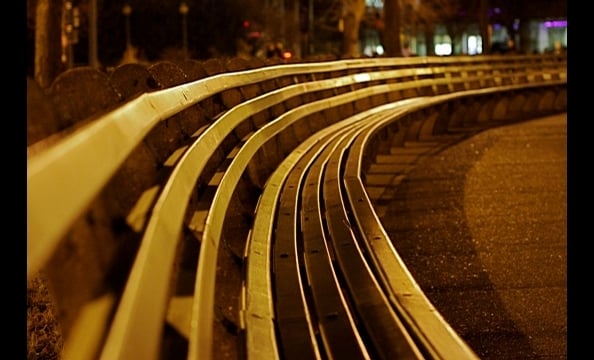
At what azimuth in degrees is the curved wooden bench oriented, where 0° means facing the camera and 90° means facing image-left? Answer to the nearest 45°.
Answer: approximately 315°
